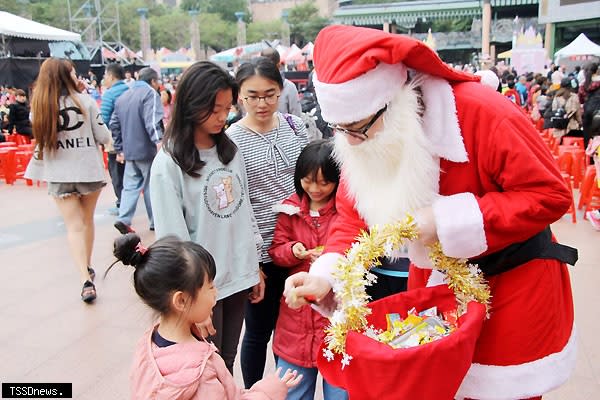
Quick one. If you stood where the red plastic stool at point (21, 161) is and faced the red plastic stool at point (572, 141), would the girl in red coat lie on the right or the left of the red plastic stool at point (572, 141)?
right

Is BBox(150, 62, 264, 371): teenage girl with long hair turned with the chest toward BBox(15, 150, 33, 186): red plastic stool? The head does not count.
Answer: no

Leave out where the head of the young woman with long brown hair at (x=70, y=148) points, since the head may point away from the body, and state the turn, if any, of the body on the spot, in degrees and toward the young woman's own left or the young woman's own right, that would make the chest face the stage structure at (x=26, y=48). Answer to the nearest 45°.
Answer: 0° — they already face it

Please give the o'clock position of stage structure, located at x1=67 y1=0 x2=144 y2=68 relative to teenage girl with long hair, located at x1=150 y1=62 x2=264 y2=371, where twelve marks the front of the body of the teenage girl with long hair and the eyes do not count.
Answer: The stage structure is roughly at 7 o'clock from the teenage girl with long hair.

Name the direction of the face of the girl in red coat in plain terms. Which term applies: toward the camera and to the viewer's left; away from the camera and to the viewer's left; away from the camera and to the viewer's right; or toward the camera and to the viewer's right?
toward the camera and to the viewer's left

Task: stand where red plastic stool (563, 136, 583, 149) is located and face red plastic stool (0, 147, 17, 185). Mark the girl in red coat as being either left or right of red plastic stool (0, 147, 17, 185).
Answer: left

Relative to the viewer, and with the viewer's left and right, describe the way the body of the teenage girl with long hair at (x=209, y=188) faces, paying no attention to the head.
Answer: facing the viewer and to the right of the viewer

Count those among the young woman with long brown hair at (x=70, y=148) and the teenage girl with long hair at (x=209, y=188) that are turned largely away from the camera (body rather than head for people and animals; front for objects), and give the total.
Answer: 1

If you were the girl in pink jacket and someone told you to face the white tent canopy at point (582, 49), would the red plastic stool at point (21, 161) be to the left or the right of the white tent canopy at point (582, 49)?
left

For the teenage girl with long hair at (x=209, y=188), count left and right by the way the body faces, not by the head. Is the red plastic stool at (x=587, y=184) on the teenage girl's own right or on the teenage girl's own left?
on the teenage girl's own left

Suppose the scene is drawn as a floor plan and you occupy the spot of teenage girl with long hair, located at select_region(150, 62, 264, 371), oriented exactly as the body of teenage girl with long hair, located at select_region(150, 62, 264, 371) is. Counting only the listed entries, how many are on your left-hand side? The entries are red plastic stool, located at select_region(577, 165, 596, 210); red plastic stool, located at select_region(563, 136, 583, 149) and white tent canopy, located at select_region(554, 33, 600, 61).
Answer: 3

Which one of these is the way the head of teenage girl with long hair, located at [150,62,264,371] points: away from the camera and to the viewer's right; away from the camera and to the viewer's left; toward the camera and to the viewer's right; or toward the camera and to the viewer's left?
toward the camera and to the viewer's right

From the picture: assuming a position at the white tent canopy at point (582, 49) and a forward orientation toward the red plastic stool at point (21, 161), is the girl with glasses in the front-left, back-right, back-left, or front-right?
front-left

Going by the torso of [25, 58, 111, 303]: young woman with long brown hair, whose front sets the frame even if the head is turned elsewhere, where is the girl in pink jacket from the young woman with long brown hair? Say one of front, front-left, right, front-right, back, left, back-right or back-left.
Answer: back

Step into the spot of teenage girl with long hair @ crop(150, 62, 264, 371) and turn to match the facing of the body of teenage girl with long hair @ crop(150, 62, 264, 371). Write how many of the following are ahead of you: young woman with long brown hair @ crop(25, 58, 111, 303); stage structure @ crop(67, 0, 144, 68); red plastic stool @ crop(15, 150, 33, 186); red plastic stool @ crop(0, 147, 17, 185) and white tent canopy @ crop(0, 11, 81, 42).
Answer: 0
